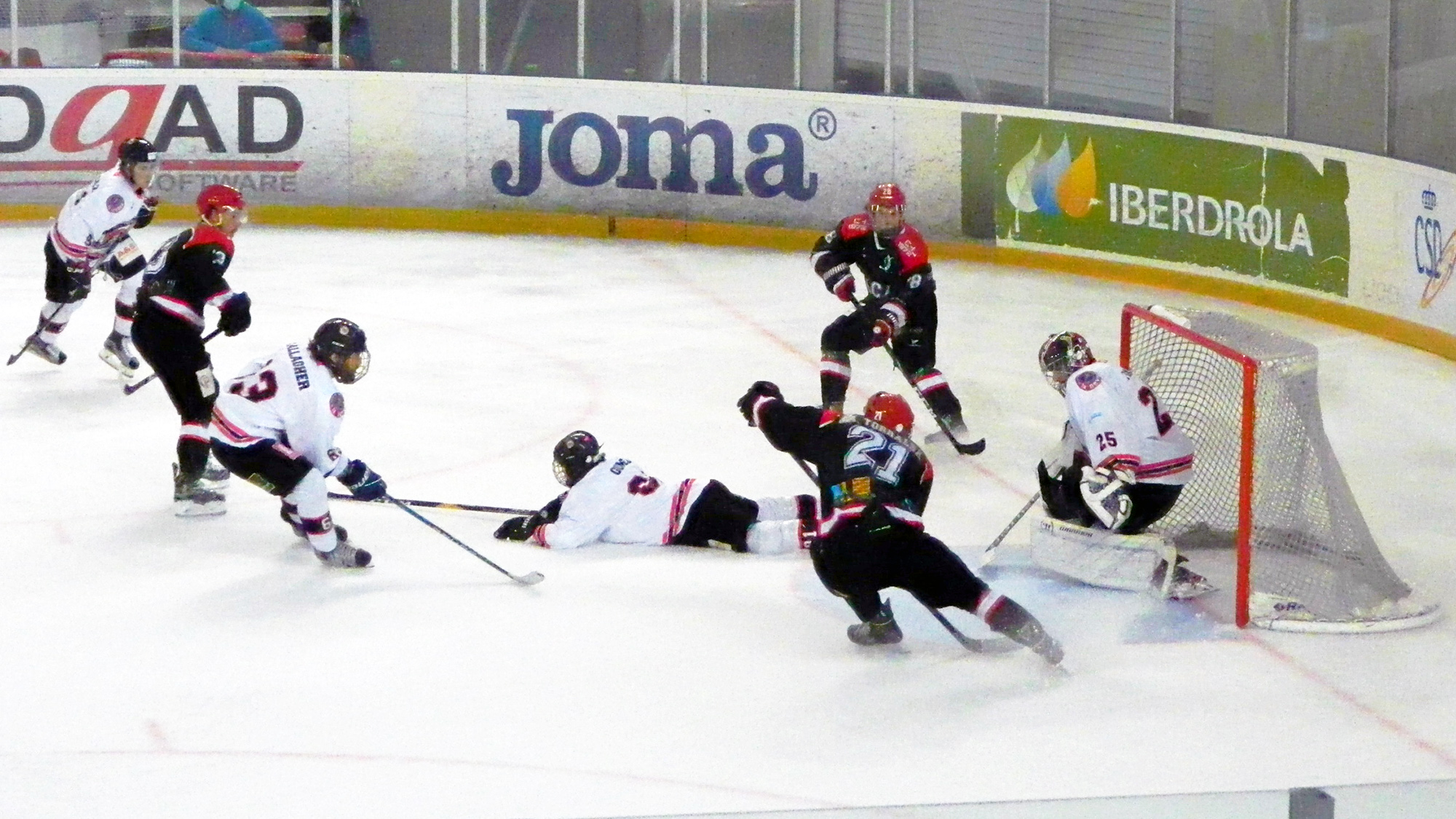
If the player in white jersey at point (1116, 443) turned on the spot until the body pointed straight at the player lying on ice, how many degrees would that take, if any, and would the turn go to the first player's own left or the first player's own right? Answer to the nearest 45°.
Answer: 0° — they already face them

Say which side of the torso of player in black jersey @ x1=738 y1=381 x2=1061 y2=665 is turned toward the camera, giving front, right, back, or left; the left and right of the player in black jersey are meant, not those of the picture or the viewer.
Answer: back

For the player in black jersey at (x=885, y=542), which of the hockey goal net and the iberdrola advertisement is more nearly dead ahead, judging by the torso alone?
the iberdrola advertisement

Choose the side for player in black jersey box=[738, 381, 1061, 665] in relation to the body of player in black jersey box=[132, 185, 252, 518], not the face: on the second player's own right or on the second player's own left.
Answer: on the second player's own right
